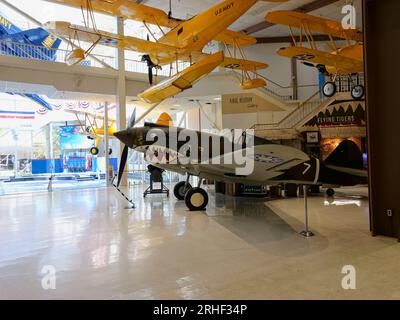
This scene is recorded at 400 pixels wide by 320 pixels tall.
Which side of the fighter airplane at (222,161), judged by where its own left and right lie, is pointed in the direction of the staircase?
right

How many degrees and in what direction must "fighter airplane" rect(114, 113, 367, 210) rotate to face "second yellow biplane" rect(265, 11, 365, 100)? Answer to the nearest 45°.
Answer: approximately 135° to its right

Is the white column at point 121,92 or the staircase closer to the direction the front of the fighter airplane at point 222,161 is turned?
the white column

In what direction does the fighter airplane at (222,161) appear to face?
to the viewer's left

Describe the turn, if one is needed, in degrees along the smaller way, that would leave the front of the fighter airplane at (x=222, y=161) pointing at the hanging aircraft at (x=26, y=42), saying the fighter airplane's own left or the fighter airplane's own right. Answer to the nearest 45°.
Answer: approximately 45° to the fighter airplane's own right

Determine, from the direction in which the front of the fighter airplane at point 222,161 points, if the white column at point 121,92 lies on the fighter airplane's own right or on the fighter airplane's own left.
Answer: on the fighter airplane's own right

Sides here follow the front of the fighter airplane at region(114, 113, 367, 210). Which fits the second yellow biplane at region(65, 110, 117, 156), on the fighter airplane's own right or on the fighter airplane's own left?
on the fighter airplane's own right

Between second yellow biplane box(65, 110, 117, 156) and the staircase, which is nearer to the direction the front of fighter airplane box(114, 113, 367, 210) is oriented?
the second yellow biplane
